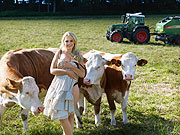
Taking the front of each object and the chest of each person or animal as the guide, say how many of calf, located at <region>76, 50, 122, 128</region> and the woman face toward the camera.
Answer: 2

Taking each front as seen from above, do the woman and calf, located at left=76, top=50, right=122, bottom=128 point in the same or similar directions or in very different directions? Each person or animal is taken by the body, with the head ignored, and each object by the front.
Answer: same or similar directions

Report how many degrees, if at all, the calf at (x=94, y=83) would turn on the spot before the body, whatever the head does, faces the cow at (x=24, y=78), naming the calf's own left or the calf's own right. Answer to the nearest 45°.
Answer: approximately 45° to the calf's own right

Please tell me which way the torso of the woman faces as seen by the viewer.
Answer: toward the camera

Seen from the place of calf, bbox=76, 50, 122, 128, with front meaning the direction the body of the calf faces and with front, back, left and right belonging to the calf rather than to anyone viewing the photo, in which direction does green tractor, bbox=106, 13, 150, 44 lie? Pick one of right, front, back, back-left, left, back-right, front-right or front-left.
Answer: back

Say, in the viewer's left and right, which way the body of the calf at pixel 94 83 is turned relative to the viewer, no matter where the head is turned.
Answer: facing the viewer

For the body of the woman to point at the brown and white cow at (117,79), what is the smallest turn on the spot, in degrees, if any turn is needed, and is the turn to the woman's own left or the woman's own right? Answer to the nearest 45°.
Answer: approximately 135° to the woman's own left

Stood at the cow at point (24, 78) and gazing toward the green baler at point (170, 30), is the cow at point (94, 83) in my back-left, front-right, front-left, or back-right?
front-right
